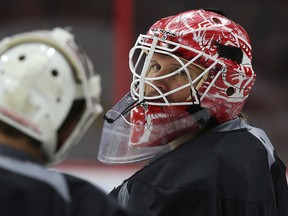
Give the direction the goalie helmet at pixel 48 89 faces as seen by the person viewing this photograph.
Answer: facing away from the viewer and to the right of the viewer
